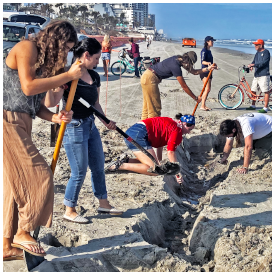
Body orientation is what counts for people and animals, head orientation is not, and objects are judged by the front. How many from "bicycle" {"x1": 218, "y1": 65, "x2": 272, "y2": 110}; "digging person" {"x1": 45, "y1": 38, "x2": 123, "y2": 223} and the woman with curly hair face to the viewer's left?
1

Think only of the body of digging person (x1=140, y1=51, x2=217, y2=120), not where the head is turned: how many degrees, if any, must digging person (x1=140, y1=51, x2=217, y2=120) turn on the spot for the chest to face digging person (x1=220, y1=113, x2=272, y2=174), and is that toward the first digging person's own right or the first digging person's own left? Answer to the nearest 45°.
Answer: approximately 45° to the first digging person's own right

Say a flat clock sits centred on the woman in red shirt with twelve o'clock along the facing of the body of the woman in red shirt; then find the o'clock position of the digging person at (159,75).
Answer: The digging person is roughly at 9 o'clock from the woman in red shirt.

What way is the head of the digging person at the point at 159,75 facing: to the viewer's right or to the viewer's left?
to the viewer's right

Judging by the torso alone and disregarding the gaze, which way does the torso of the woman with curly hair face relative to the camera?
to the viewer's right

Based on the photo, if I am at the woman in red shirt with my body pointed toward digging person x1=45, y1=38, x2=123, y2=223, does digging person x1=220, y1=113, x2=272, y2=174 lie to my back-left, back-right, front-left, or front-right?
back-left

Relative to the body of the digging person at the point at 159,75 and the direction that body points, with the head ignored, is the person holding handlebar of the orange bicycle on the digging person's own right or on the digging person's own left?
on the digging person's own left

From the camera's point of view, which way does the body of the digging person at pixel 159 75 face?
to the viewer's right

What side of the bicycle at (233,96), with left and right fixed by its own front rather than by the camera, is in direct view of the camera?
left

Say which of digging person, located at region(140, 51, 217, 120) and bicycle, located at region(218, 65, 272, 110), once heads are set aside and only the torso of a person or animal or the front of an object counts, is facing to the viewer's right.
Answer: the digging person

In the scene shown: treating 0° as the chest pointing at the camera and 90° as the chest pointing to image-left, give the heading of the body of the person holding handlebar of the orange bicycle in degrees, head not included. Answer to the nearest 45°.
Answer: approximately 45°

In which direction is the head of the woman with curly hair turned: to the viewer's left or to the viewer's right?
to the viewer's right

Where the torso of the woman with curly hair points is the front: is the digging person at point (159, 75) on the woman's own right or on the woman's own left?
on the woman's own left
